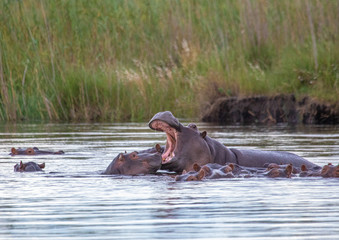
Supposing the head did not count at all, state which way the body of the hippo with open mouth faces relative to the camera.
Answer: to the viewer's left

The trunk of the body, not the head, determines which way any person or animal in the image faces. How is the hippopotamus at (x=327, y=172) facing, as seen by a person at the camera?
facing to the left of the viewer

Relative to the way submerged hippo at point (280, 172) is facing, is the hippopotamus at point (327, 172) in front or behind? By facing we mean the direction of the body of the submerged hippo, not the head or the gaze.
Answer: behind

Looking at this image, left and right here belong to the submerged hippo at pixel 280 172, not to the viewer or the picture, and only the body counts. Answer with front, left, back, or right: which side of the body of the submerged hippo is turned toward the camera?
left

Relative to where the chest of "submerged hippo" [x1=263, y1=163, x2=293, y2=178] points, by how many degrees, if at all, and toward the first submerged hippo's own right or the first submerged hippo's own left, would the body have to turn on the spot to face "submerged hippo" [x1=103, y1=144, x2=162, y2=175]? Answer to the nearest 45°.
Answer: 0° — it already faces it
